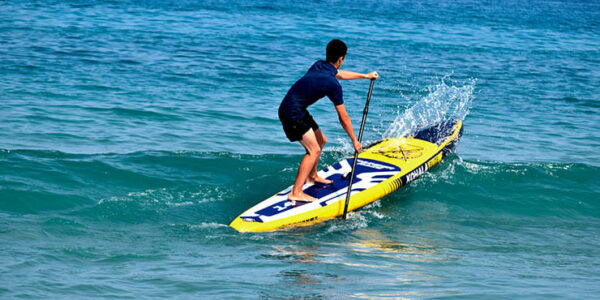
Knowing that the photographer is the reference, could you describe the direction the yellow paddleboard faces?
facing away from the viewer and to the right of the viewer

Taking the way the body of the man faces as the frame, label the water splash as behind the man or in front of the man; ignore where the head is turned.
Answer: in front

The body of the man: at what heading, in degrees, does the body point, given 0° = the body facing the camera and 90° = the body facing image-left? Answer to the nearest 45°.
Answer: approximately 225°

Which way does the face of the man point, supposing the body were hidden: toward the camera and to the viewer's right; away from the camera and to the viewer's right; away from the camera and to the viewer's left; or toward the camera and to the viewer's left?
away from the camera and to the viewer's right

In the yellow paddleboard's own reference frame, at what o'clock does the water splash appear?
The water splash is roughly at 11 o'clock from the yellow paddleboard.
